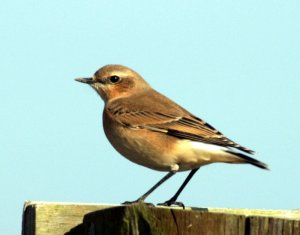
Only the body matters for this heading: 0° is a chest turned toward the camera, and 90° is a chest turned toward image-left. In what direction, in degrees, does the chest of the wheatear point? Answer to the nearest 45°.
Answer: approximately 90°
